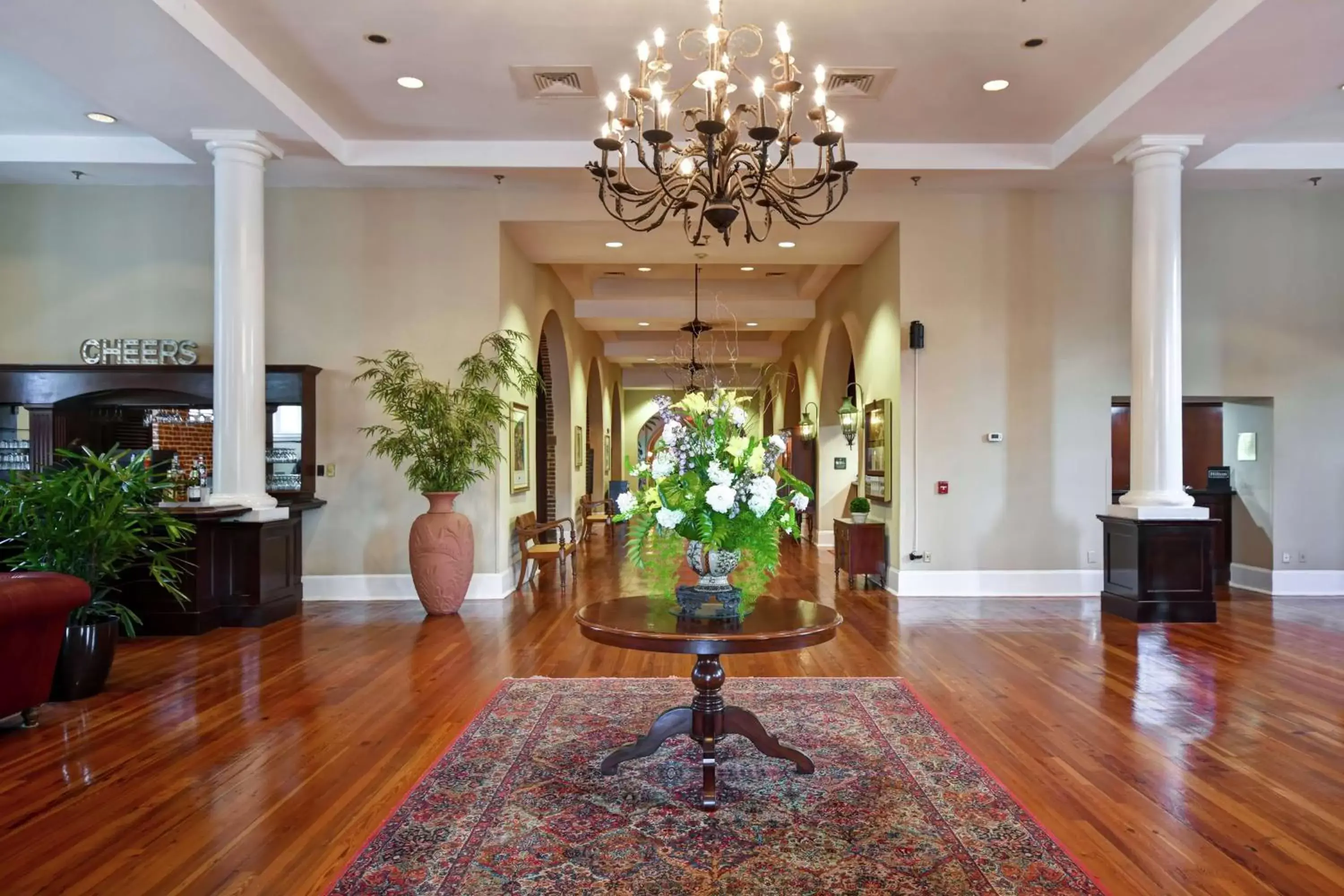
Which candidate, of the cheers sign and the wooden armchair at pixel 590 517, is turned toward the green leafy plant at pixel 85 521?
the cheers sign

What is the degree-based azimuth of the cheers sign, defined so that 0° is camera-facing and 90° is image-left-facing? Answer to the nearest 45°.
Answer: approximately 0°

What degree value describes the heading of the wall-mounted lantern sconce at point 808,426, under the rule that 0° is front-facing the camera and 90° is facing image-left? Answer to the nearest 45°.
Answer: approximately 90°

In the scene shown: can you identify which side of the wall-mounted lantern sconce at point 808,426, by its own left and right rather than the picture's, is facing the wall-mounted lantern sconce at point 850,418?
left

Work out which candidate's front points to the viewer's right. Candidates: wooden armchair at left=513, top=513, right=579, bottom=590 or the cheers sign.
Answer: the wooden armchair

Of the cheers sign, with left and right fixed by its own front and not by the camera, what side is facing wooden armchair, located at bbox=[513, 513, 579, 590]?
left

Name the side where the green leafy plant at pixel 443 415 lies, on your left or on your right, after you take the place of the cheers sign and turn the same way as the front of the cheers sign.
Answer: on your left

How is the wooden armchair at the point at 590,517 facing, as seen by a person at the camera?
facing to the right of the viewer

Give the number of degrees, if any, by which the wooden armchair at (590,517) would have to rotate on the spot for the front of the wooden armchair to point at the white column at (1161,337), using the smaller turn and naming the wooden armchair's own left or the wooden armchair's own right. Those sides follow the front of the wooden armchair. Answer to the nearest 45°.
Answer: approximately 45° to the wooden armchair's own right

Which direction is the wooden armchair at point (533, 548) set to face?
to the viewer's right

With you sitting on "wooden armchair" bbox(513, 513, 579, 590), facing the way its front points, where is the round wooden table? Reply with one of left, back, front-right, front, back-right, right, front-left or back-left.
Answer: right

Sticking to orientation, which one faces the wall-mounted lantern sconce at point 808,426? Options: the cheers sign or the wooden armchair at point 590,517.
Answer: the wooden armchair

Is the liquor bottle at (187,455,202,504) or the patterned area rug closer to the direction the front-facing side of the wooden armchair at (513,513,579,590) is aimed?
the patterned area rug

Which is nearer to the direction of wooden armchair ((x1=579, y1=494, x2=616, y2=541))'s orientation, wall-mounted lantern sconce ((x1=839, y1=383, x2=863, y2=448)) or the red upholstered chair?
the wall-mounted lantern sconce
